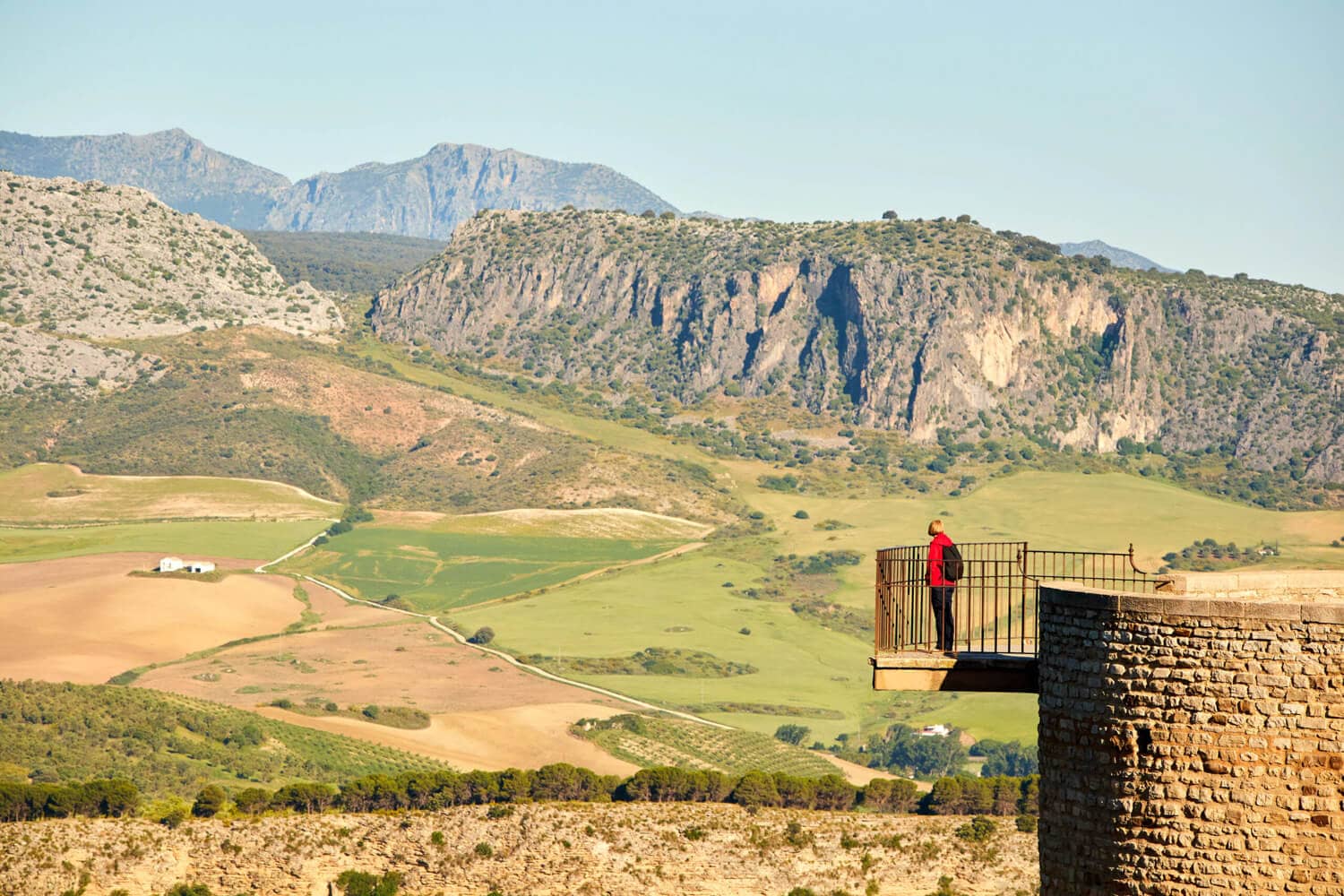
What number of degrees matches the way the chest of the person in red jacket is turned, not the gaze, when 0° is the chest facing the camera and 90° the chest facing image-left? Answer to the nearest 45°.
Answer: approximately 90°

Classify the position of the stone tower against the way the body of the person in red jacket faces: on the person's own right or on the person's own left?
on the person's own left
